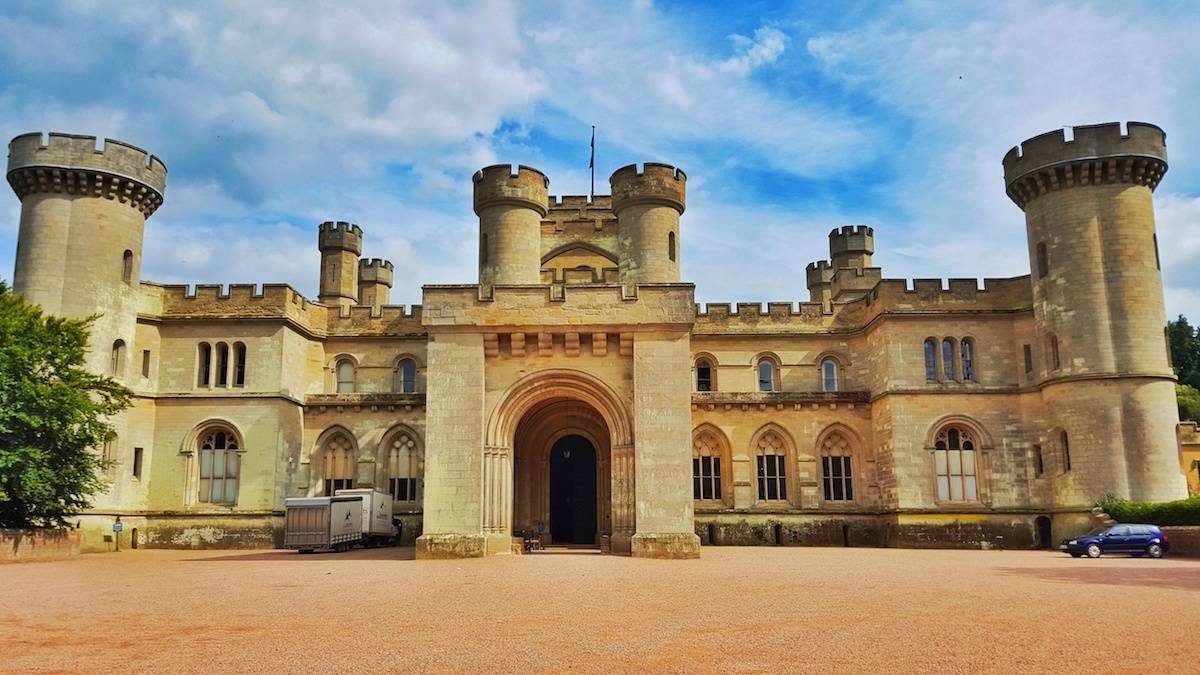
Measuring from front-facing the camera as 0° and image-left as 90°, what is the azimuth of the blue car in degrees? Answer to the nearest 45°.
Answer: approximately 90°

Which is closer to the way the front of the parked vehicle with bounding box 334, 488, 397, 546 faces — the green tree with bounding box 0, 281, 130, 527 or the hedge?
the hedge

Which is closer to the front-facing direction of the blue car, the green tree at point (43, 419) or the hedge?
the green tree

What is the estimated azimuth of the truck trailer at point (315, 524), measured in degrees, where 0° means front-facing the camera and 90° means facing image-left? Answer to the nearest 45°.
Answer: approximately 225°

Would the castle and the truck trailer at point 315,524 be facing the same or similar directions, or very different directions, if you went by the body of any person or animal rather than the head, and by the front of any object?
very different directions

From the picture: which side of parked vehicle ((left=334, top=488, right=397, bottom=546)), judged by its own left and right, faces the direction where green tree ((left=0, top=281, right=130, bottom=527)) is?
back

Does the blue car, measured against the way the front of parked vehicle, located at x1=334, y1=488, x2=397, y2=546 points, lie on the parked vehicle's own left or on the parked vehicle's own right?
on the parked vehicle's own right

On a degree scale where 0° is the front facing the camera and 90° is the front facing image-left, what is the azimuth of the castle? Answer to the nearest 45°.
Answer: approximately 0°

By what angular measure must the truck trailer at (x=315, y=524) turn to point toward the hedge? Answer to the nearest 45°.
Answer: approximately 45° to its right

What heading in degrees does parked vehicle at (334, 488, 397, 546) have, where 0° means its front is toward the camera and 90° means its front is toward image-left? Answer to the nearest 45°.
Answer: approximately 225°

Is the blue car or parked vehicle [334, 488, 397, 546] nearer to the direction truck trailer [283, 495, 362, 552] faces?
the parked vehicle

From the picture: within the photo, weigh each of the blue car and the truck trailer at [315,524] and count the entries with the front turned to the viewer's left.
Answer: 1
